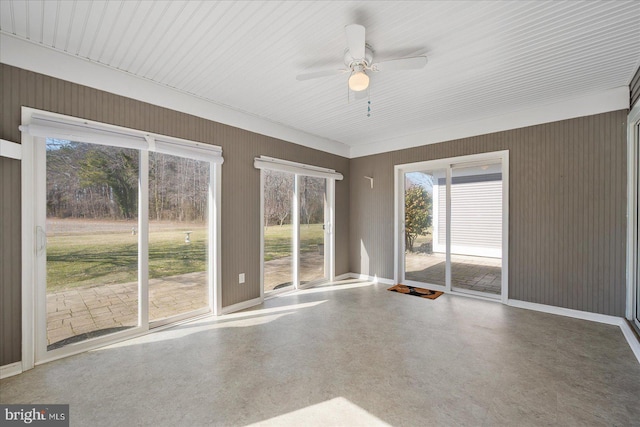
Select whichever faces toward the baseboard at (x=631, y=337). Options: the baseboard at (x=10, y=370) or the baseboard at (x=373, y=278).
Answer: the baseboard at (x=10, y=370)

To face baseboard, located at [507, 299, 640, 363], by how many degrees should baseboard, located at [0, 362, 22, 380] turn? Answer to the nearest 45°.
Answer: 0° — it already faces it

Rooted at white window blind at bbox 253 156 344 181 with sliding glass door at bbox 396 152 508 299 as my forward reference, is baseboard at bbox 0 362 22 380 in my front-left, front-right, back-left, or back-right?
back-right

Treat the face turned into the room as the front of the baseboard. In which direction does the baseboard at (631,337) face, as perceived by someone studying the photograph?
facing to the left of the viewer

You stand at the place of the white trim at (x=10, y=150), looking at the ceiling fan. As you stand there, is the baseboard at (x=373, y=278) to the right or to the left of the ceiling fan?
left

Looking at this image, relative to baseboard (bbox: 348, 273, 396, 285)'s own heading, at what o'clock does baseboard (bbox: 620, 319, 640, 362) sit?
baseboard (bbox: 620, 319, 640, 362) is roughly at 9 o'clock from baseboard (bbox: 348, 273, 396, 285).

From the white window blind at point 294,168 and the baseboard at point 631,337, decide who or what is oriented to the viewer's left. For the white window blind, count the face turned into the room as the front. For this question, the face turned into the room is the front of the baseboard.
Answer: the baseboard

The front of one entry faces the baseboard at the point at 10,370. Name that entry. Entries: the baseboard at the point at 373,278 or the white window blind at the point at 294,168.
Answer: the baseboard at the point at 373,278

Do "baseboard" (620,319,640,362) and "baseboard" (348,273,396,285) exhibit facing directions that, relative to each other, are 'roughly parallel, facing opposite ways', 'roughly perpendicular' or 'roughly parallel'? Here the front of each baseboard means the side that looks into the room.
roughly perpendicular

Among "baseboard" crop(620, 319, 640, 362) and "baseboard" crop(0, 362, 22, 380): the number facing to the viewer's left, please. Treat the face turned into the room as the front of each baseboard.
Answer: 1

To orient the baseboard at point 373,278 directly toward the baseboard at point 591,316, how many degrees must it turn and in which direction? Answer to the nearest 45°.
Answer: approximately 90° to its left
